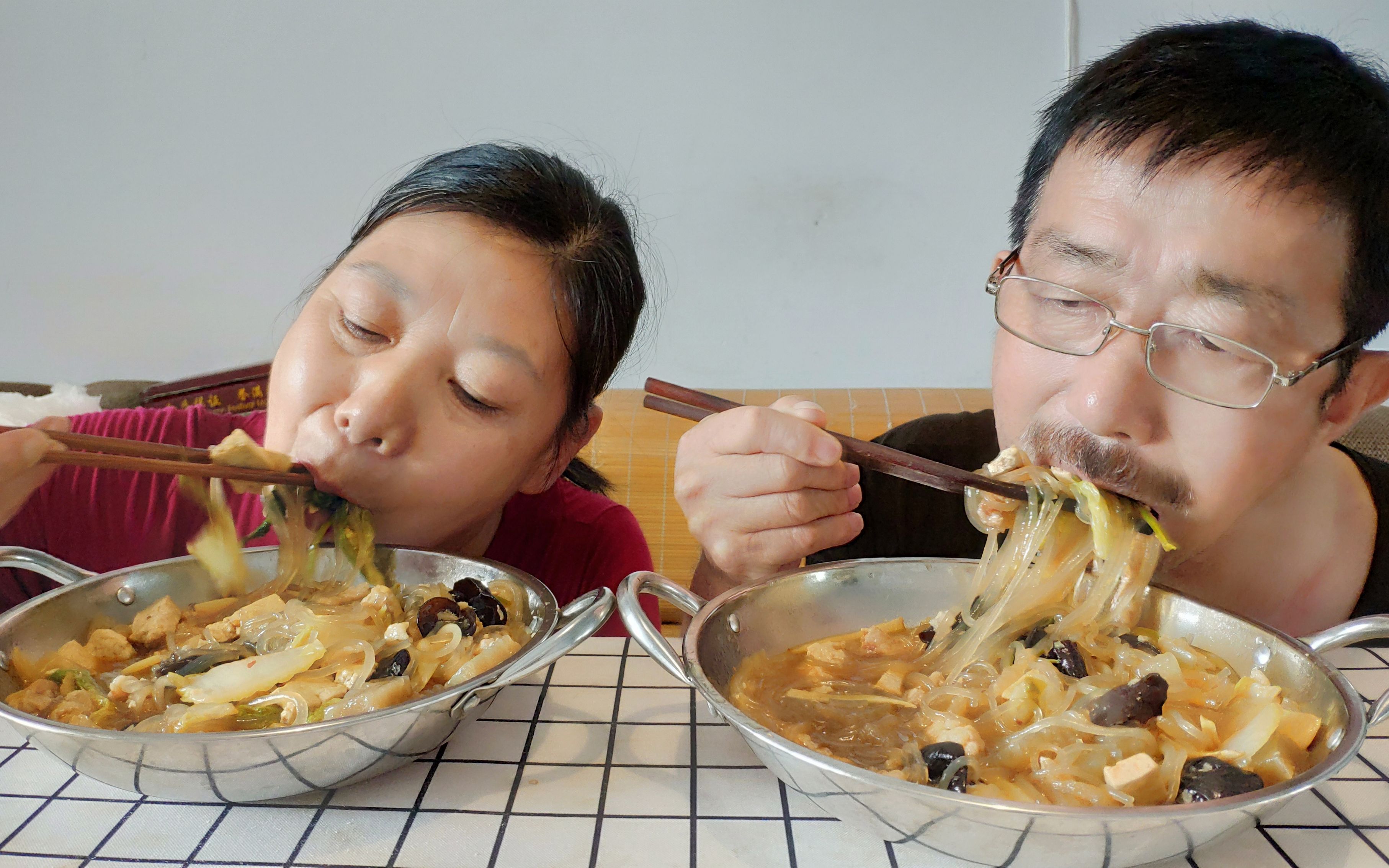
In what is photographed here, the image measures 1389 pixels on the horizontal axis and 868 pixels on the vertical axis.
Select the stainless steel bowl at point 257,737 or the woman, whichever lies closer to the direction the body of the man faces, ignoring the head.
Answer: the stainless steel bowl

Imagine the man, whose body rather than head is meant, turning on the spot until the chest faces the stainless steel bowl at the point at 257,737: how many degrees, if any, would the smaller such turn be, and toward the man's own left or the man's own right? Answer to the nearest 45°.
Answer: approximately 45° to the man's own right

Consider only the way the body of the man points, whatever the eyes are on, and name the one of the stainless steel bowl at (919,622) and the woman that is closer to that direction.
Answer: the stainless steel bowl

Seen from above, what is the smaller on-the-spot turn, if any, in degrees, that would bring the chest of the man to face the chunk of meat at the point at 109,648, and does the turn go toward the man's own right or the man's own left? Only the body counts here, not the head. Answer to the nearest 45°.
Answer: approximately 45° to the man's own right

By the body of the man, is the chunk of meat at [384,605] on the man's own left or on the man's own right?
on the man's own right

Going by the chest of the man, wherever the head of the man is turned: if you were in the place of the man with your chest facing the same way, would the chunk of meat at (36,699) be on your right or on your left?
on your right

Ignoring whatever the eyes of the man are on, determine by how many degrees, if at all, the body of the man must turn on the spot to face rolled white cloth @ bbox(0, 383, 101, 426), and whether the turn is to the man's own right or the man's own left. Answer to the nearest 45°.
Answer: approximately 90° to the man's own right

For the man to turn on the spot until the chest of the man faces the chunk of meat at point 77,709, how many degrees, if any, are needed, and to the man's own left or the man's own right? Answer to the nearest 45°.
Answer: approximately 45° to the man's own right

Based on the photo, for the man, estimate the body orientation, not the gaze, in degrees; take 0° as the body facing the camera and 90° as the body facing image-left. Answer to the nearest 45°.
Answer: approximately 0°
